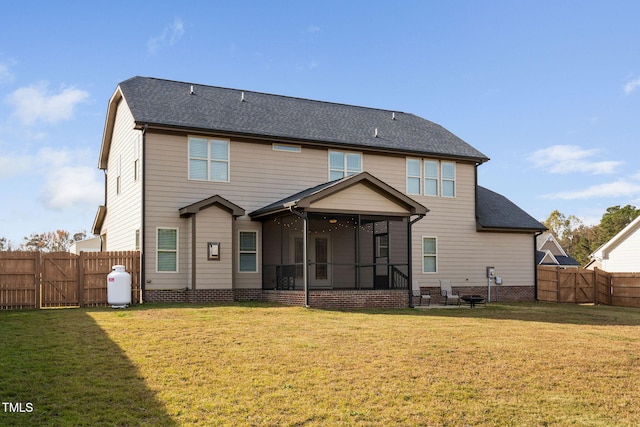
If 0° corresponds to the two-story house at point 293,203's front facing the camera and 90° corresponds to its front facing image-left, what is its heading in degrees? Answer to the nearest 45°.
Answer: approximately 180°

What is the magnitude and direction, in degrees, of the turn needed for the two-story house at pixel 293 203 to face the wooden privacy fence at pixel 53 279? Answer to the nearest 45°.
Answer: approximately 135° to its left
